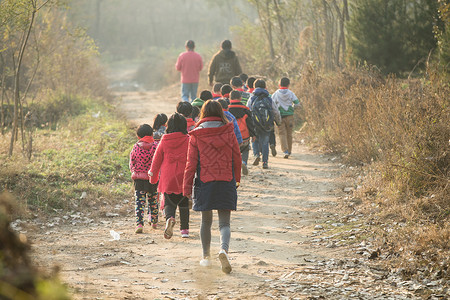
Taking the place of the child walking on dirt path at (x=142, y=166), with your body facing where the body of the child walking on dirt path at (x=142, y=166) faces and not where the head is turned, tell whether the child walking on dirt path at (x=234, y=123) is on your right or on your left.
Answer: on your right

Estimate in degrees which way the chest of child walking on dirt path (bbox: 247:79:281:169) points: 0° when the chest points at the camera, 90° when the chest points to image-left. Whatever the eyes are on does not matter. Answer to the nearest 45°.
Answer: approximately 180°

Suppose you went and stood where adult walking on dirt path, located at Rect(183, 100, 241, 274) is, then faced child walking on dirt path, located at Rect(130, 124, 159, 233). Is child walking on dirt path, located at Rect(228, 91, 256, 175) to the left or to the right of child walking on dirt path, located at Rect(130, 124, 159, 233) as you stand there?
right

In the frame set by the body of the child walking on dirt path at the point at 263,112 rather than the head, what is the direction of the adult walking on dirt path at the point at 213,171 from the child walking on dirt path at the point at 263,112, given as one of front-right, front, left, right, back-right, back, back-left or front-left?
back

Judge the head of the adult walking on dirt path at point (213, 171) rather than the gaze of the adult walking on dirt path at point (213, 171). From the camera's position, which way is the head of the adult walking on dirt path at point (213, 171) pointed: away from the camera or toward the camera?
away from the camera

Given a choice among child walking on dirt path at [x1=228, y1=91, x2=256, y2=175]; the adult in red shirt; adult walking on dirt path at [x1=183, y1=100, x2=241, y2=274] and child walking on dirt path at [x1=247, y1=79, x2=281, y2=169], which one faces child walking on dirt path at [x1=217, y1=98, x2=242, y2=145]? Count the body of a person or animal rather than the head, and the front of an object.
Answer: adult walking on dirt path at [x1=183, y1=100, x2=241, y2=274]

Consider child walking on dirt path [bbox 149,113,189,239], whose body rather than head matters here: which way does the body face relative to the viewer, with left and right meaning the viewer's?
facing away from the viewer

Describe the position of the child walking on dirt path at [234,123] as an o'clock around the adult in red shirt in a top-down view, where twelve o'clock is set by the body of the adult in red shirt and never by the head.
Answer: The child walking on dirt path is roughly at 6 o'clock from the adult in red shirt.

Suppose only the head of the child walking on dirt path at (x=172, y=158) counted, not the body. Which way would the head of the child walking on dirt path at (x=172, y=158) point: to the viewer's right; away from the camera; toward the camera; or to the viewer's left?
away from the camera

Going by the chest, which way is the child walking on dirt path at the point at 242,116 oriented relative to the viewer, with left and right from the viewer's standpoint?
facing away from the viewer

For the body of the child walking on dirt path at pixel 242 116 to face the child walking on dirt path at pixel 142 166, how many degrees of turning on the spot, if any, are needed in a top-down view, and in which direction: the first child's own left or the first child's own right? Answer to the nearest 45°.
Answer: approximately 135° to the first child's own left

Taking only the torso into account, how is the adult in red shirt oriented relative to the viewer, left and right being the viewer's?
facing away from the viewer

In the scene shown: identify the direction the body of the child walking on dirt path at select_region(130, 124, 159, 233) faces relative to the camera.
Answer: away from the camera

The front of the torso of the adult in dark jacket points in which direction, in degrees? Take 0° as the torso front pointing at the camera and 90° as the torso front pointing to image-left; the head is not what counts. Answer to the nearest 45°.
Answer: approximately 180°
